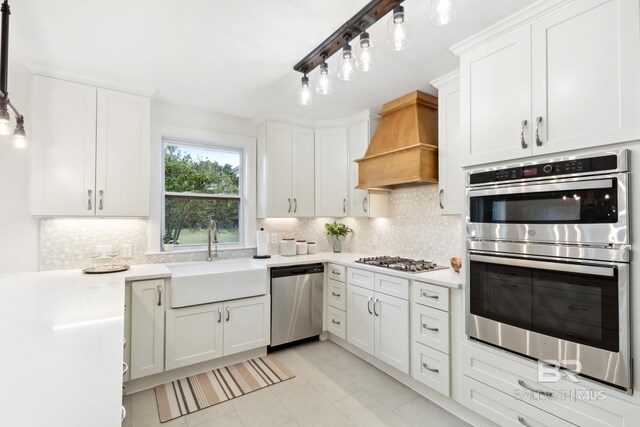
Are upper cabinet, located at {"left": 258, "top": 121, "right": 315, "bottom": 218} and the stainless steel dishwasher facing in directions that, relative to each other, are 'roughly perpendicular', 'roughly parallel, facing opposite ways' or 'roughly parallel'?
roughly parallel

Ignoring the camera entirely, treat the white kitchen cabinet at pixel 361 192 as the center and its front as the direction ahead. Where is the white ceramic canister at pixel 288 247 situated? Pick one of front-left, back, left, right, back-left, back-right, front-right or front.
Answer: front-right

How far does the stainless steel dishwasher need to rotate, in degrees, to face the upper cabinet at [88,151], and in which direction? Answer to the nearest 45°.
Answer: approximately 135° to its right

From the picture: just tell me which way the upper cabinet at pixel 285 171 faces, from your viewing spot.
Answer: facing the viewer and to the right of the viewer

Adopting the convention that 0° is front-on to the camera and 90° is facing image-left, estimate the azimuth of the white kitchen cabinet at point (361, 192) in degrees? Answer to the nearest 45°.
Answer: approximately 45°

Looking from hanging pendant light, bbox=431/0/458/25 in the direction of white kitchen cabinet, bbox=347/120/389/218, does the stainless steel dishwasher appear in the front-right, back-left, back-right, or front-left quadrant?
front-left

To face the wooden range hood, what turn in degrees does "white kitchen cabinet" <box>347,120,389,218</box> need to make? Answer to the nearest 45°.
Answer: approximately 90° to its left
